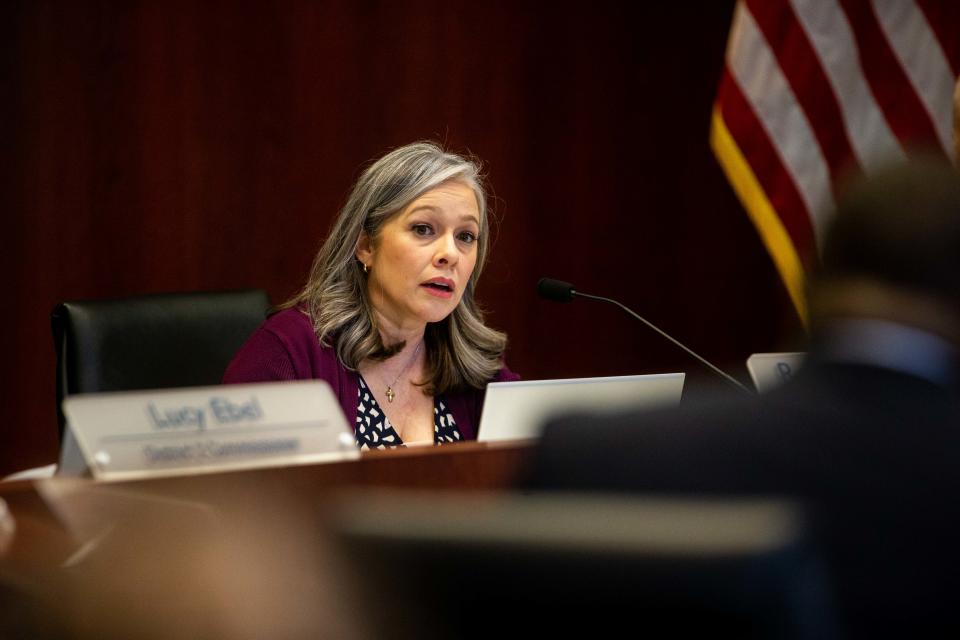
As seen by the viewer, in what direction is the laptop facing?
away from the camera

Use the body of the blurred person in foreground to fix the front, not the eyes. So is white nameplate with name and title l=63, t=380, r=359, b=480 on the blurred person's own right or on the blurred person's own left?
on the blurred person's own left

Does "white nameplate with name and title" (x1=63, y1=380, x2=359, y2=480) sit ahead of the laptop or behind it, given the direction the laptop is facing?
behind

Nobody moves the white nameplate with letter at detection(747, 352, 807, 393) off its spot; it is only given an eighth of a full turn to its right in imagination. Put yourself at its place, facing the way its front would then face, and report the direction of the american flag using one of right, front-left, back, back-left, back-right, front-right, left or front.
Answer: back-right

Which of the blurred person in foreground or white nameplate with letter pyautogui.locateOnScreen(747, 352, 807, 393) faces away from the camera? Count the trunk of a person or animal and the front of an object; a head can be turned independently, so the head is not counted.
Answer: the blurred person in foreground

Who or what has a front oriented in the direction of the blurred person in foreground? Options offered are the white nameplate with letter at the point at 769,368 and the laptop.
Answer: the white nameplate with letter

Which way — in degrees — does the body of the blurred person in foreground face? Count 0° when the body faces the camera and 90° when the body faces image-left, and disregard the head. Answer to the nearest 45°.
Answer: approximately 180°

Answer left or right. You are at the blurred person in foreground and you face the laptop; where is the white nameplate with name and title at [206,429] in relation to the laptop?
left

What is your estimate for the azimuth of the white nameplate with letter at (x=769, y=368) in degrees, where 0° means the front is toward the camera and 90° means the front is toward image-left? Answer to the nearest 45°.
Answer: approximately 0°

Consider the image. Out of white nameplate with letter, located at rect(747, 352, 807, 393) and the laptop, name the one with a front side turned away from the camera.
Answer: the laptop

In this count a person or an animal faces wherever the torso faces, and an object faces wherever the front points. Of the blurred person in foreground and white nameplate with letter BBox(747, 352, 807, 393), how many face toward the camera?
1

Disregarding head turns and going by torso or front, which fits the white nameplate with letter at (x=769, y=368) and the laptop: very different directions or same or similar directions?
very different directions
